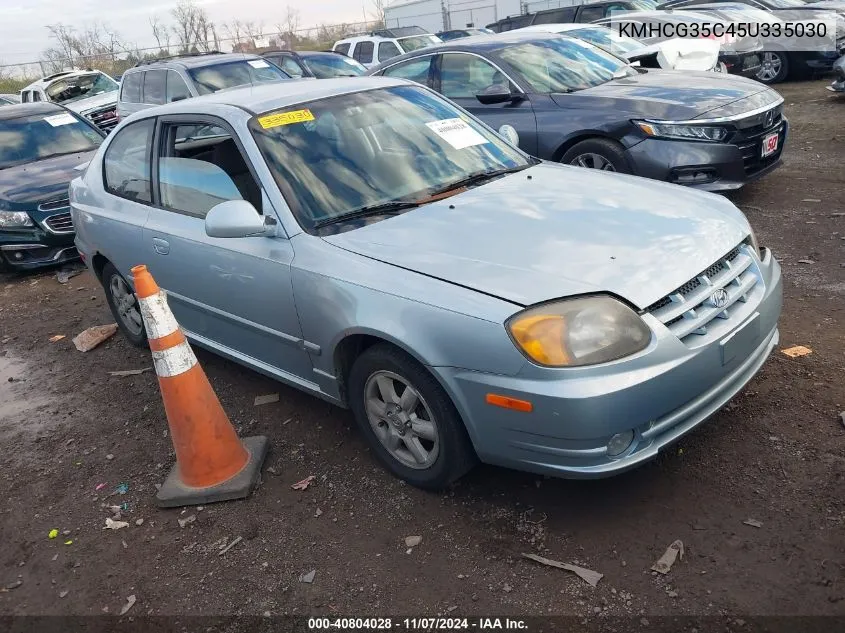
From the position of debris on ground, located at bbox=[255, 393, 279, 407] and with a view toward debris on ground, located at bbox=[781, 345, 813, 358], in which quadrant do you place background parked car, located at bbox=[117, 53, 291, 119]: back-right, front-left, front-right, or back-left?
back-left

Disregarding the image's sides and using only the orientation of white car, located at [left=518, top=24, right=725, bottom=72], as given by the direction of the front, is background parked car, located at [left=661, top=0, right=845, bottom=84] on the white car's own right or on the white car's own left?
on the white car's own left

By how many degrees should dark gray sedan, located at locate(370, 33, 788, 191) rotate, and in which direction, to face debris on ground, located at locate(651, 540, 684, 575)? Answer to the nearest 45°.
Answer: approximately 45° to its right

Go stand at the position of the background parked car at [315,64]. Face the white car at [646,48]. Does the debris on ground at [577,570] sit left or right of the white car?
right

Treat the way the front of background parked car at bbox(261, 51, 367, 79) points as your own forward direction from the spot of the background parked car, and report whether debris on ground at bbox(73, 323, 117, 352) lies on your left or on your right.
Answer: on your right

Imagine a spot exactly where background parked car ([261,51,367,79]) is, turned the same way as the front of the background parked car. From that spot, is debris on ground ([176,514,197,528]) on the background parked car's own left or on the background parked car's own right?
on the background parked car's own right

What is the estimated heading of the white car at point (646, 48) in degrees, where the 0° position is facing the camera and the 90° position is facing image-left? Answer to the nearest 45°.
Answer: approximately 315°
